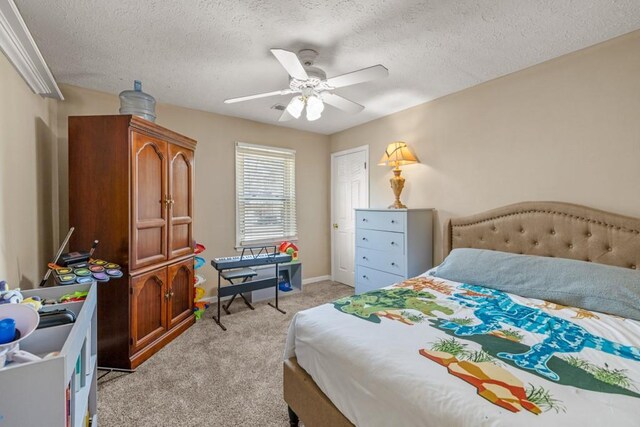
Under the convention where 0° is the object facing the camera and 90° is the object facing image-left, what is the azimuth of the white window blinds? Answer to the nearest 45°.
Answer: approximately 315°

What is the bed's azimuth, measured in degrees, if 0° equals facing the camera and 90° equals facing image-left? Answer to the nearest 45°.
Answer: approximately 45°

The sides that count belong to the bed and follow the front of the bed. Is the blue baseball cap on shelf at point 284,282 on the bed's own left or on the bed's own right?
on the bed's own right

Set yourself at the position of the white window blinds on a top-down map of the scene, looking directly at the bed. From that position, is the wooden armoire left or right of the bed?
right

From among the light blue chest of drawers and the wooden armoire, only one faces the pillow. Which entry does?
the wooden armoire

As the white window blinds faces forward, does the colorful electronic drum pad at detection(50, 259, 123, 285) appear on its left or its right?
on its right

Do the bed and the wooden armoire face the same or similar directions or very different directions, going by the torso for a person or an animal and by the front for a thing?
very different directions
